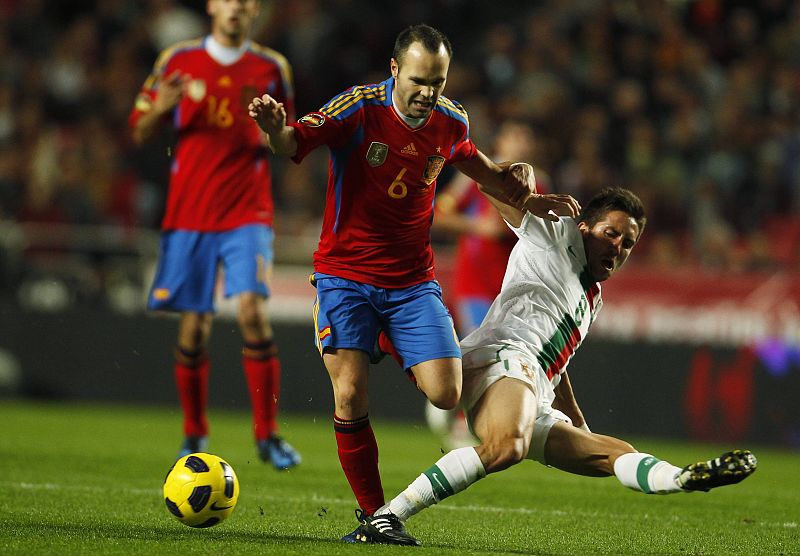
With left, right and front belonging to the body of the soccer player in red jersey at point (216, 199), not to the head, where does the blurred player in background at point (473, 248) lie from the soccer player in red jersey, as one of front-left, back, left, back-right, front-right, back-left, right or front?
back-left

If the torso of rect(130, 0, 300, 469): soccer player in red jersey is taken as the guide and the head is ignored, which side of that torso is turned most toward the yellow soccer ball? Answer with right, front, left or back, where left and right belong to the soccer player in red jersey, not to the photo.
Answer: front

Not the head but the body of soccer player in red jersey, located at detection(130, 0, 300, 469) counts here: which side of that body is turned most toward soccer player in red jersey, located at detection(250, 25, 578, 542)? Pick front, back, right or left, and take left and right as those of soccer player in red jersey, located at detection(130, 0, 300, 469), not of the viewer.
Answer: front

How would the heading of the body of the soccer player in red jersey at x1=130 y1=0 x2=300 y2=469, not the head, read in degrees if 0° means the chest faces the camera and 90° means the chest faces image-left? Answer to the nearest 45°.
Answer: approximately 0°

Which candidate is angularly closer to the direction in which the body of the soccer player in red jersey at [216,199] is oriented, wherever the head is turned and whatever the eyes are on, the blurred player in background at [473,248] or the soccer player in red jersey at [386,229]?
the soccer player in red jersey

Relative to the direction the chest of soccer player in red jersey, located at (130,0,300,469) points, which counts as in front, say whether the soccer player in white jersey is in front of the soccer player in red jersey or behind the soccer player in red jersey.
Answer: in front
